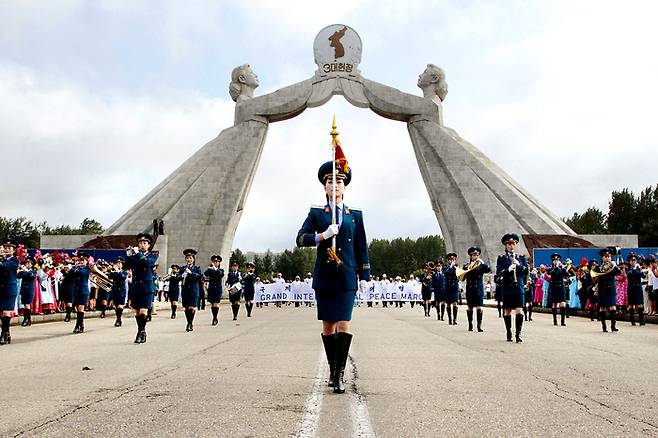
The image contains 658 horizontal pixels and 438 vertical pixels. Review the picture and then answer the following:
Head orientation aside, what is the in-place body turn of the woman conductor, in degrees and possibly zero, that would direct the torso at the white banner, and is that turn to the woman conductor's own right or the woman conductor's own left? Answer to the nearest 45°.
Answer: approximately 180°

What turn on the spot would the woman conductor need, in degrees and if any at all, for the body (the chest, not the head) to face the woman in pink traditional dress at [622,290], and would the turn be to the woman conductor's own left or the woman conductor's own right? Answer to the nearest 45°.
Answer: approximately 135° to the woman conductor's own left

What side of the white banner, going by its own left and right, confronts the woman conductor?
front

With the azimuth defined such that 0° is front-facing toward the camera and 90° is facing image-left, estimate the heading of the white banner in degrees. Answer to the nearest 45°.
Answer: approximately 0°

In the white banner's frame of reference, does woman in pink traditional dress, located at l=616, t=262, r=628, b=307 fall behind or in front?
in front

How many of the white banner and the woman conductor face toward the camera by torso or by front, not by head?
2
